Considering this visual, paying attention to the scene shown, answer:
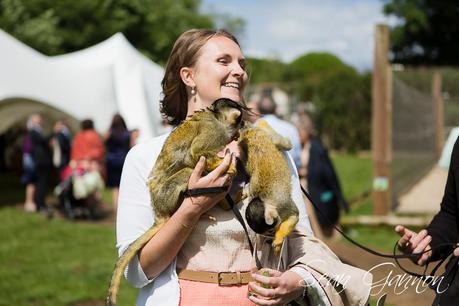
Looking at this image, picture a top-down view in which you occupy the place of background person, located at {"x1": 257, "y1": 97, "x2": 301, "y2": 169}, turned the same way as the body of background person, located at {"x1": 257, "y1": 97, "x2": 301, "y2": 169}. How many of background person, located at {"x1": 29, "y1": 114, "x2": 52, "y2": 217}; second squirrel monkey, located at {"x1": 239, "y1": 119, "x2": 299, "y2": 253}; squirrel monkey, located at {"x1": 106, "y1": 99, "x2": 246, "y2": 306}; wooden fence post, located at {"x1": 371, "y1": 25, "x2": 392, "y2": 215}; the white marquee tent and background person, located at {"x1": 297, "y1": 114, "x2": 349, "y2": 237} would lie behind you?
2

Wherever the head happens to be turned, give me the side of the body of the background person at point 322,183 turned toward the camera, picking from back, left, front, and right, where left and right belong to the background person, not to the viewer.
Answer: left

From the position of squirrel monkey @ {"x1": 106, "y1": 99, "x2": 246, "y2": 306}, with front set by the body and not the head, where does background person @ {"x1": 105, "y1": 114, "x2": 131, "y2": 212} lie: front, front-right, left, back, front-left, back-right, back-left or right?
left

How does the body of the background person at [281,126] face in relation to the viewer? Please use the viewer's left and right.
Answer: facing away from the viewer

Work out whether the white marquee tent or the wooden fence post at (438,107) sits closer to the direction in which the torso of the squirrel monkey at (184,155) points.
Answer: the wooden fence post

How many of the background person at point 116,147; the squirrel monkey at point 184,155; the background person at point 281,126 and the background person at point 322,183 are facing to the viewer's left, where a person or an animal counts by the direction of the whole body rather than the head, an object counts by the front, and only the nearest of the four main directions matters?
1

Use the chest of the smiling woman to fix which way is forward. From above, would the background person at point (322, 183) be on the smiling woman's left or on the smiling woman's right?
on the smiling woman's left

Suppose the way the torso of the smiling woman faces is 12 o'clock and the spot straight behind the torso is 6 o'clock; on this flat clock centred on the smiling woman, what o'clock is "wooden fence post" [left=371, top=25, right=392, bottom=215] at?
The wooden fence post is roughly at 8 o'clock from the smiling woman.

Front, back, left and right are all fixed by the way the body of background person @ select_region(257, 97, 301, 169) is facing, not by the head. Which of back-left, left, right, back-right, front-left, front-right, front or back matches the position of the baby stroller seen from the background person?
front-left

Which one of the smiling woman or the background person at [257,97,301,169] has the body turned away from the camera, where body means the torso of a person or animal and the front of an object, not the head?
the background person

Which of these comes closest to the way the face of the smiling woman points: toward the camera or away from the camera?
toward the camera

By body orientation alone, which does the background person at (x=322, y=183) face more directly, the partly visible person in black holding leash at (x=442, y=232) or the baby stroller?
the baby stroller
